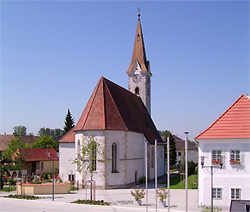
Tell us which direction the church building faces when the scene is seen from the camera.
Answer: facing away from the viewer and to the right of the viewer

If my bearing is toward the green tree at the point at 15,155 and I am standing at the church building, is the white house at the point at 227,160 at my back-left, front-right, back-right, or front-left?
back-left

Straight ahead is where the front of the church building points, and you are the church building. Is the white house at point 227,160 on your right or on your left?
on your right
